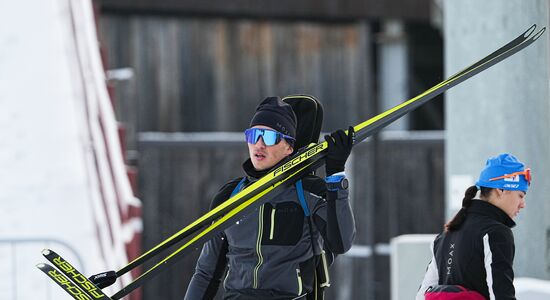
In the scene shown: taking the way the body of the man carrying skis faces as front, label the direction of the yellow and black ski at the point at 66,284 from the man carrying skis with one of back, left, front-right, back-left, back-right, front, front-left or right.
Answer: front-right

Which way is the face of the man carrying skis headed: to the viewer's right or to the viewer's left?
to the viewer's left

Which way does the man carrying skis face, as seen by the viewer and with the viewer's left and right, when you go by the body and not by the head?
facing the viewer and to the left of the viewer
